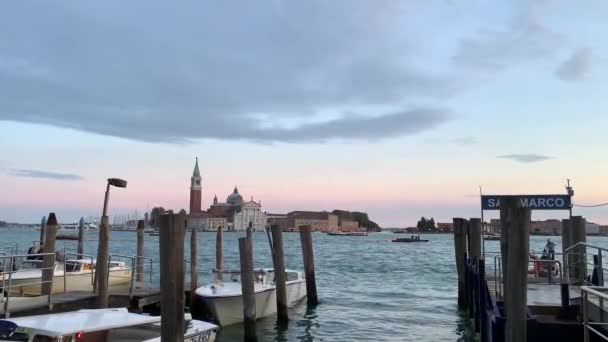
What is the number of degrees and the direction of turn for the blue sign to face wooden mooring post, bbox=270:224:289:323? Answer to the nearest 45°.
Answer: approximately 90° to its right

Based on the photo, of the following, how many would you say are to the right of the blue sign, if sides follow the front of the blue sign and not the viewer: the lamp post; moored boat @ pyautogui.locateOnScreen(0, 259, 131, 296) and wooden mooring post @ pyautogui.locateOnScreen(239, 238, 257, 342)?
3

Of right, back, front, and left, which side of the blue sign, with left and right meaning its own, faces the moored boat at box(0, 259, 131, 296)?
right

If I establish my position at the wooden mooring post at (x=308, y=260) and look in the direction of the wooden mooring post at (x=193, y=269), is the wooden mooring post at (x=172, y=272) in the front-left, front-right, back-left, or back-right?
front-left

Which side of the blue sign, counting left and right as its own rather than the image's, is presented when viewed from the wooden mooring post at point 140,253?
right

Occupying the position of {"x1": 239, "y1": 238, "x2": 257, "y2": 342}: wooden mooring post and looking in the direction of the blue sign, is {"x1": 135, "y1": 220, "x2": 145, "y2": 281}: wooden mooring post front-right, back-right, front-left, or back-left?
back-left

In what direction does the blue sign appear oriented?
toward the camera

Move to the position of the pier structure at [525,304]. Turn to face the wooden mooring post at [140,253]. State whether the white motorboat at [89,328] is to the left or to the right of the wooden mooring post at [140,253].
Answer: left

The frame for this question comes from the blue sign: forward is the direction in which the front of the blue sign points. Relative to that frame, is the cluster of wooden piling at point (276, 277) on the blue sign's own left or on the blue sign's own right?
on the blue sign's own right

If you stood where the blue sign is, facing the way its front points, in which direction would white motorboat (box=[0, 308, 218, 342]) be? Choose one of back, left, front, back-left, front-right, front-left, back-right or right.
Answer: front-right

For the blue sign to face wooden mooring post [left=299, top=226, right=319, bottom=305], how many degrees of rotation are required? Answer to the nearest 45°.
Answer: approximately 135° to its right
